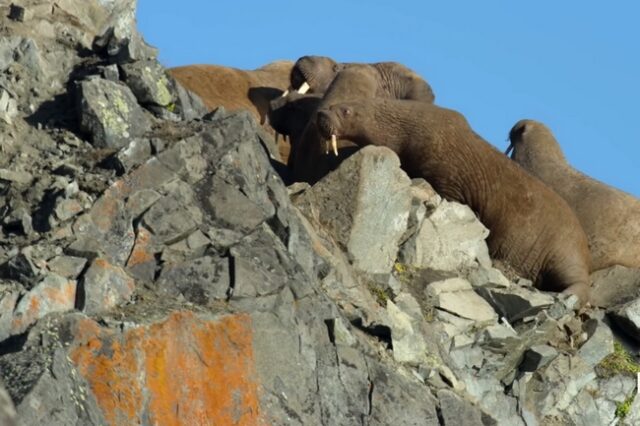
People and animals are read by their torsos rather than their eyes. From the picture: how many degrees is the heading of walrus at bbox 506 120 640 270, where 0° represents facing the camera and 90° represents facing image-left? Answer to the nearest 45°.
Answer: approximately 90°

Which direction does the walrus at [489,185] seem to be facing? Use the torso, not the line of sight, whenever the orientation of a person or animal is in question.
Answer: to the viewer's left

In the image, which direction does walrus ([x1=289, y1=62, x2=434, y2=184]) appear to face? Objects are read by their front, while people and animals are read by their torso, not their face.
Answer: to the viewer's left

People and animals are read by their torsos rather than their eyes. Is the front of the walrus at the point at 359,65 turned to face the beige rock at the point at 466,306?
no

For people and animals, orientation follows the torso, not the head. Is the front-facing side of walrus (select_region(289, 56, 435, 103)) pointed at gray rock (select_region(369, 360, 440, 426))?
no

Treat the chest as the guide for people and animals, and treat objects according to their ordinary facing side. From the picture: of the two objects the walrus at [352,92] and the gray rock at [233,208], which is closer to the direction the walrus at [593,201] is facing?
the walrus

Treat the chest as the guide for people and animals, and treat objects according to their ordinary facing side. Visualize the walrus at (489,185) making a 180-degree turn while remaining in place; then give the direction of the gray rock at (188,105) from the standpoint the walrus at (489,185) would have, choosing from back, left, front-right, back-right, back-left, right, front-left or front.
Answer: back-right

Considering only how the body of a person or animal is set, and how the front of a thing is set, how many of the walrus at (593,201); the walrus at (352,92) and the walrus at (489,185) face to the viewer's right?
0

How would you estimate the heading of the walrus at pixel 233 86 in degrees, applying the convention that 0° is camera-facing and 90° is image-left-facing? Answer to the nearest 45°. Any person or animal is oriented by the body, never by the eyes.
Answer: approximately 270°

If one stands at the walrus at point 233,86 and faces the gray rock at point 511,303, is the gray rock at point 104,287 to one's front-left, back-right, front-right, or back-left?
front-right

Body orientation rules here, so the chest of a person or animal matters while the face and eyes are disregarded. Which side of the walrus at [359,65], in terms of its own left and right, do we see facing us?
left

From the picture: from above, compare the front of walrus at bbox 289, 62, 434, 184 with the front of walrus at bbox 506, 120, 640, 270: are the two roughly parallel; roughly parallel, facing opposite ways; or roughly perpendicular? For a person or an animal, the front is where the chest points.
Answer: roughly parallel
